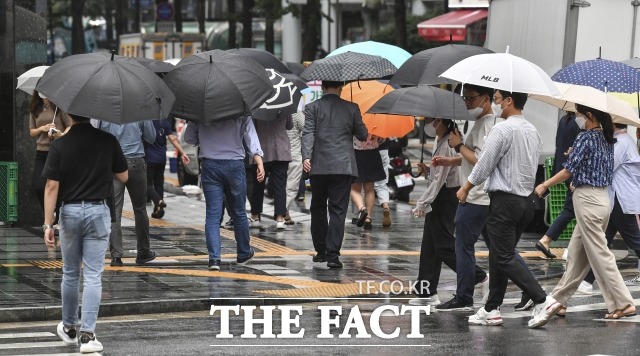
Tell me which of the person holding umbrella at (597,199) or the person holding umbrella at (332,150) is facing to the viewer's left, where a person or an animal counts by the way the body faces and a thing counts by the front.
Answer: the person holding umbrella at (597,199)

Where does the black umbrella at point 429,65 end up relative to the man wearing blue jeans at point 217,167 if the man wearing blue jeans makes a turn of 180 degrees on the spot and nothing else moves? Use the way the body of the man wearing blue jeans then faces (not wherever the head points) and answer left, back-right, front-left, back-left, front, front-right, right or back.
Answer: left

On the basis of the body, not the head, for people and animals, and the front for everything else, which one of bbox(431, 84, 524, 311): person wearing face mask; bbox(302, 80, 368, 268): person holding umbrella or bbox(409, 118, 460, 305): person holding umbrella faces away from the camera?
bbox(302, 80, 368, 268): person holding umbrella

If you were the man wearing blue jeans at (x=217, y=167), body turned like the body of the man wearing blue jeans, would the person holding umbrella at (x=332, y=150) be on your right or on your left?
on your right

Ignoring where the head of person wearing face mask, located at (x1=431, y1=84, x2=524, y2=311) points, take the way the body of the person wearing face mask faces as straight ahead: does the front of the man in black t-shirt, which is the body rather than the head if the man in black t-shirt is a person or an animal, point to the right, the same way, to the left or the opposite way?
to the right

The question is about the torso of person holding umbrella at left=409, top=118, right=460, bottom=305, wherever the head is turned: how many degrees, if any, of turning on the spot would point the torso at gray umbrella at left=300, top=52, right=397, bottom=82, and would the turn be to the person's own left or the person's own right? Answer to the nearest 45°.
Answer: approximately 45° to the person's own right

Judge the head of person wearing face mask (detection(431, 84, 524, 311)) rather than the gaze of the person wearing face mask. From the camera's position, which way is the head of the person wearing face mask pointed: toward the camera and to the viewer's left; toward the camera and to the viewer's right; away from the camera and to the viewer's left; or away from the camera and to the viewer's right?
toward the camera and to the viewer's left

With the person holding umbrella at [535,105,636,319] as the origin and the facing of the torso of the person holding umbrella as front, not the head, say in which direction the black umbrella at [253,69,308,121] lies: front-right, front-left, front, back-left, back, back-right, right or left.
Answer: front-right

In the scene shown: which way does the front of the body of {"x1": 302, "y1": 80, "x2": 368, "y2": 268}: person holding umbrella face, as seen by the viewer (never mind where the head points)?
away from the camera

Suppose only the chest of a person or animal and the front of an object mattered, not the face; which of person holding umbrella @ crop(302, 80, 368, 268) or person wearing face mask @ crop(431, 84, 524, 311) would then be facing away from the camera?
the person holding umbrella

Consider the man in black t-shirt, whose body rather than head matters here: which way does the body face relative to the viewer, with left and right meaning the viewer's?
facing away from the viewer

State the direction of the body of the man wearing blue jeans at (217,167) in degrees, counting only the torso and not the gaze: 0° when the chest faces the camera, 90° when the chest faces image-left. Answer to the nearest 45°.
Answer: approximately 180°
